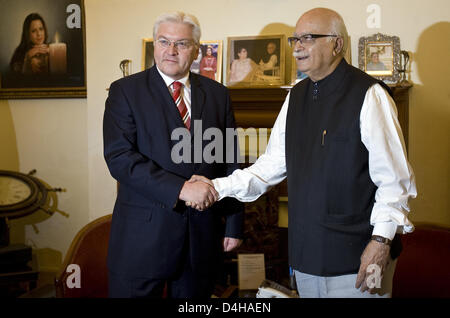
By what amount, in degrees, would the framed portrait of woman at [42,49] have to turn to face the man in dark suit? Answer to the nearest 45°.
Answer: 0° — it already faces them

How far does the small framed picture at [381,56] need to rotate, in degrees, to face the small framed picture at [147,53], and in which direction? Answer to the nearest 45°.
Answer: approximately 90° to its right

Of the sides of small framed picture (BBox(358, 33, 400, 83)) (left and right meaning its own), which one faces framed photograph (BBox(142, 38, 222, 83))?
right

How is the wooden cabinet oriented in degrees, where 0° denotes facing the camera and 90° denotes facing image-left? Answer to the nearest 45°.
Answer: approximately 0°

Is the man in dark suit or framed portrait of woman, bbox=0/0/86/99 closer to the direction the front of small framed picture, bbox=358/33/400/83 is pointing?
the man in dark suit

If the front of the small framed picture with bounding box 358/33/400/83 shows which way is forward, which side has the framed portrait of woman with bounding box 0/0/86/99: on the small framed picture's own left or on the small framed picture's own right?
on the small framed picture's own right

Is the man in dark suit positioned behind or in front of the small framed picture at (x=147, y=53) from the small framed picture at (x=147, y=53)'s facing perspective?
in front

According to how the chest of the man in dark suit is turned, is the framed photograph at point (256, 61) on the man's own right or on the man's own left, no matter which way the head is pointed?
on the man's own left

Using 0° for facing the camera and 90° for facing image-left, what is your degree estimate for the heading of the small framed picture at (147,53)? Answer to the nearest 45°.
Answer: approximately 315°
